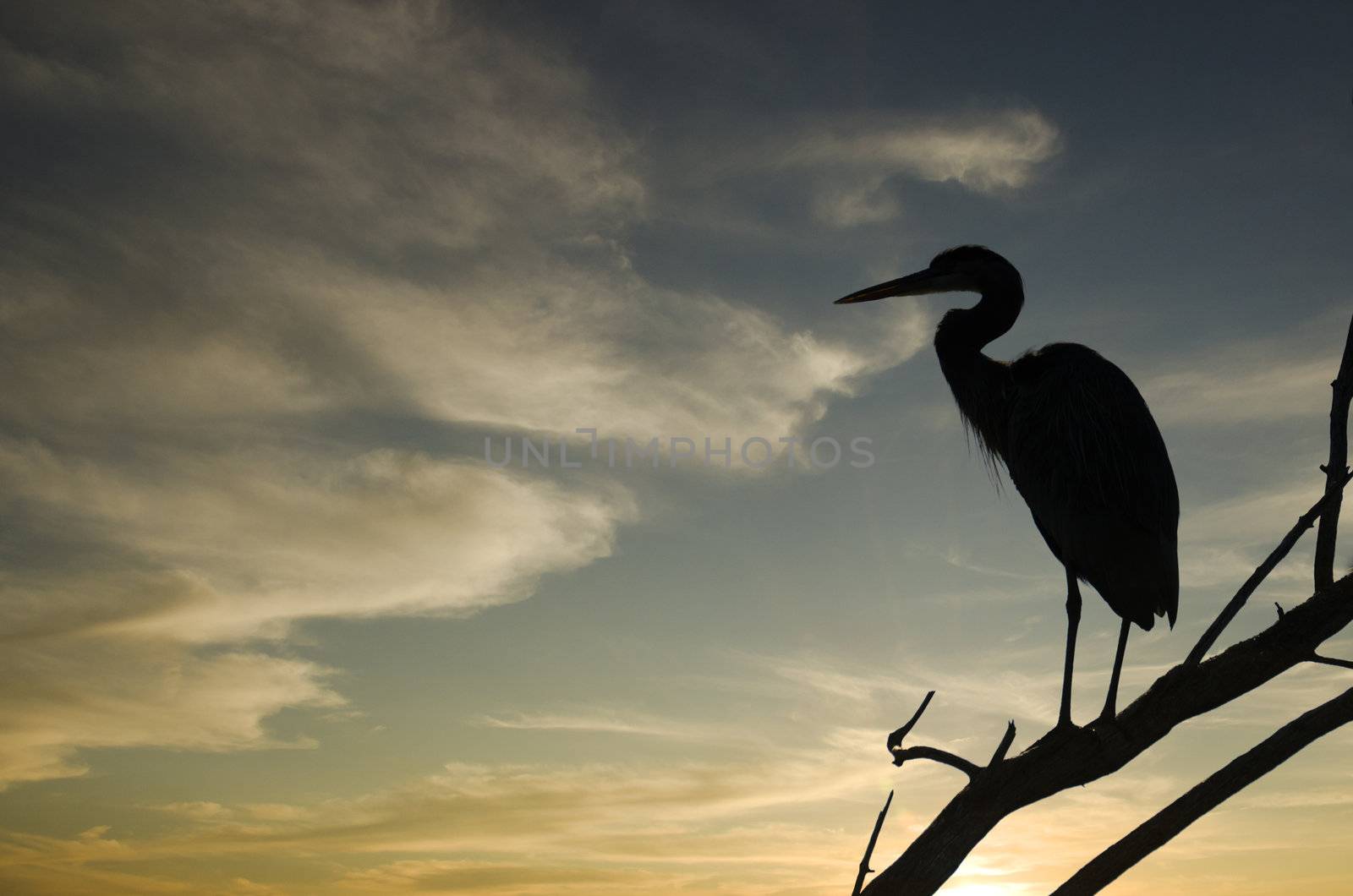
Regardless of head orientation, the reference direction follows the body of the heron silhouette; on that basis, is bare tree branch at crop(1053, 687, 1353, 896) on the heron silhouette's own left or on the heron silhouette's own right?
on the heron silhouette's own left

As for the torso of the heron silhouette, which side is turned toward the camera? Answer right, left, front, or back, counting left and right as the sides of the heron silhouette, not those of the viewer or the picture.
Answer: left
